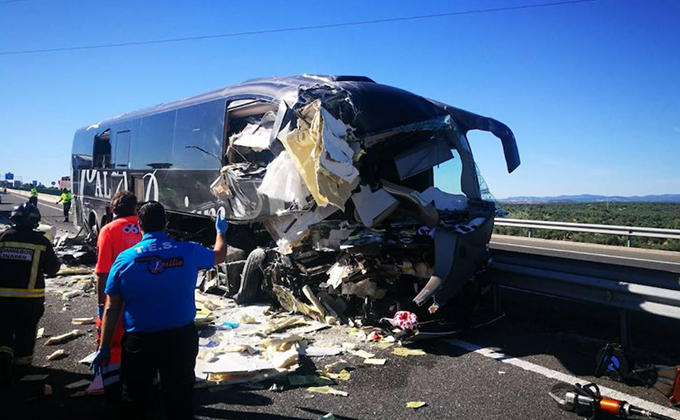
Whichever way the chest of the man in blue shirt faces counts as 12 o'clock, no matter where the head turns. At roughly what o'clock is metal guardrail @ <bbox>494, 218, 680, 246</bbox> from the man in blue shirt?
The metal guardrail is roughly at 2 o'clock from the man in blue shirt.

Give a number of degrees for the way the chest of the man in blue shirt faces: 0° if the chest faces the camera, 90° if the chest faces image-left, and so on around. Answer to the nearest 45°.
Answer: approximately 180°

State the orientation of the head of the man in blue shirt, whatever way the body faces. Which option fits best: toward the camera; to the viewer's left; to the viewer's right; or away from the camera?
away from the camera

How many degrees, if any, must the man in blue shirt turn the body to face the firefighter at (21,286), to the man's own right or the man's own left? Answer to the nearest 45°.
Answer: approximately 45° to the man's own left

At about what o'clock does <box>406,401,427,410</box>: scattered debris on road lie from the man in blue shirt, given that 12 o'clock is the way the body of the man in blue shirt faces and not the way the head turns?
The scattered debris on road is roughly at 3 o'clock from the man in blue shirt.

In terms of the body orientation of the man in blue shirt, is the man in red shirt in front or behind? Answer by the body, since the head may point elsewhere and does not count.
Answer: in front

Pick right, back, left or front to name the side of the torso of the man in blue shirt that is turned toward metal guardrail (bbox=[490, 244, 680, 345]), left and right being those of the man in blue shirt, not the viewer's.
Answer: right

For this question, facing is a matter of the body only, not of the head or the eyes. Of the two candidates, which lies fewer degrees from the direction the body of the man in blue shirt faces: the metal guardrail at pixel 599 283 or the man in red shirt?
the man in red shirt
